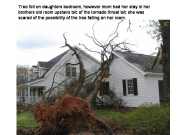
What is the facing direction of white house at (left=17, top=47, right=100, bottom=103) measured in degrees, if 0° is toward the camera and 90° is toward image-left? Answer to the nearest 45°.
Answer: approximately 45°

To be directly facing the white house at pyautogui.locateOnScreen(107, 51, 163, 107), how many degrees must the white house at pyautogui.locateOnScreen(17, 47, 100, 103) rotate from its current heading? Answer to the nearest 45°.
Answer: approximately 135° to its left

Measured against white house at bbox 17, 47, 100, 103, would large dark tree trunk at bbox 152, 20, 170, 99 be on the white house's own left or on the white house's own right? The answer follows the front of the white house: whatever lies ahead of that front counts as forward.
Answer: on the white house's own left
